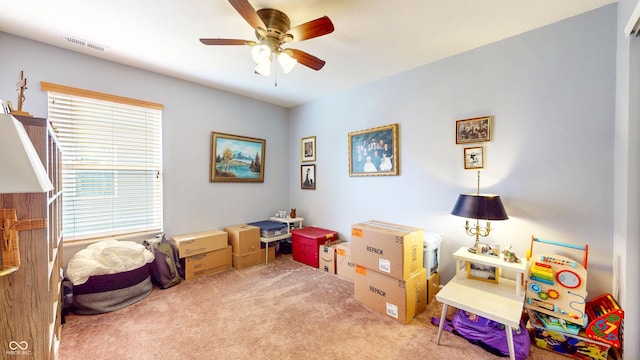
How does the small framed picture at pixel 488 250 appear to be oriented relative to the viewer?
toward the camera

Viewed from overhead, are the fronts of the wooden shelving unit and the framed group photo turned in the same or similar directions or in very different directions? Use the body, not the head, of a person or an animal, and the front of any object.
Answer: very different directions

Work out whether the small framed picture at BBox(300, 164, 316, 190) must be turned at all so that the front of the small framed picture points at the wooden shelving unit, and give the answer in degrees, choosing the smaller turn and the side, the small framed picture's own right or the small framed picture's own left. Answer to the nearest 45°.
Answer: approximately 45° to the small framed picture's own left

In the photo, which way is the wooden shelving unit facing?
to the viewer's right

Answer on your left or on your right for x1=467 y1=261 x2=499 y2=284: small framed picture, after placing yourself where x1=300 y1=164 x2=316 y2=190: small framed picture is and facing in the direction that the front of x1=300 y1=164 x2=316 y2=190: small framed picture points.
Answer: on your left

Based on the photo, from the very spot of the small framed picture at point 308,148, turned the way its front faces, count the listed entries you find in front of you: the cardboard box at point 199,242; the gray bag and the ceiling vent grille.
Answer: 3

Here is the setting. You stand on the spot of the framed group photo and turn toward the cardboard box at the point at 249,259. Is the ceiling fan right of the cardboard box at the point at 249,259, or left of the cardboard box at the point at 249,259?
left

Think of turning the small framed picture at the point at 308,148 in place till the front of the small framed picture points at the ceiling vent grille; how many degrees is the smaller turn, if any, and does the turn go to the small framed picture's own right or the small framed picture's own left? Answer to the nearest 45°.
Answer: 0° — it already faces it

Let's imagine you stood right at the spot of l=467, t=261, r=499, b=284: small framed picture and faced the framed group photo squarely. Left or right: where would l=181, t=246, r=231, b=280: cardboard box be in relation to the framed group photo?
left

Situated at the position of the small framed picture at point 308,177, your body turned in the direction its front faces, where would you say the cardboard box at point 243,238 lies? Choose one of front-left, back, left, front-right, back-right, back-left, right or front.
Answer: front

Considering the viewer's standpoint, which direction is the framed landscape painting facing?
facing the viewer and to the right of the viewer

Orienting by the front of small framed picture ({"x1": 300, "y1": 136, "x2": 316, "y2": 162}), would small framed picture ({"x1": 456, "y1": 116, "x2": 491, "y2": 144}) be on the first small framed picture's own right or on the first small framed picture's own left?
on the first small framed picture's own left

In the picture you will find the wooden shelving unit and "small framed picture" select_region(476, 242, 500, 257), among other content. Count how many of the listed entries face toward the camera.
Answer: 1

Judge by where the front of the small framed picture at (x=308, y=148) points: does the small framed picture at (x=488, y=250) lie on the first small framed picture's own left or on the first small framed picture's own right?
on the first small framed picture's own left
